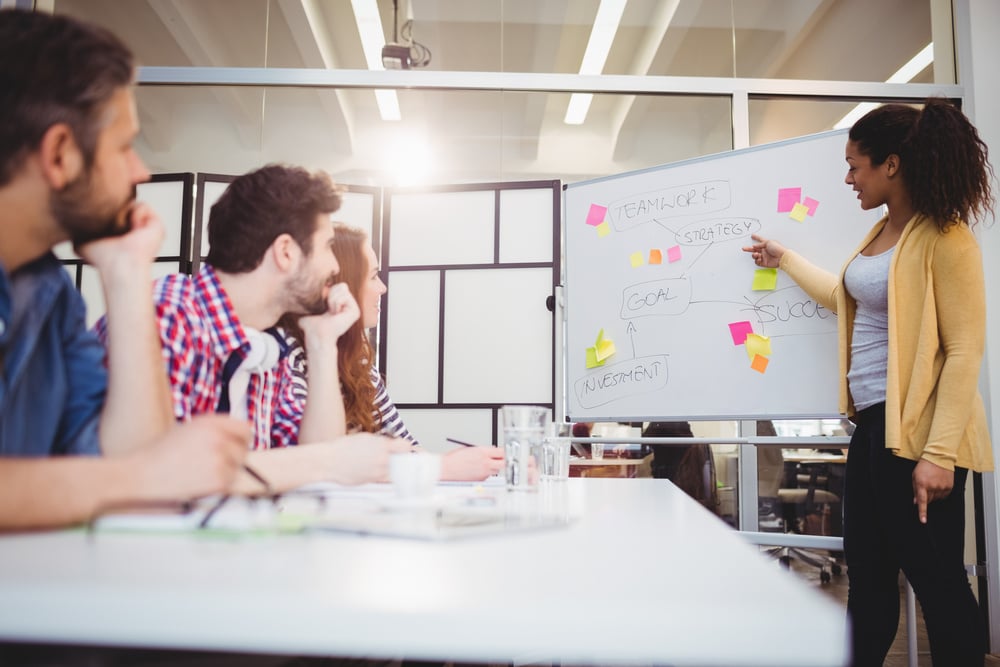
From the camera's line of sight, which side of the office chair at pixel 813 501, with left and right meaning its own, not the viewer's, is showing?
back

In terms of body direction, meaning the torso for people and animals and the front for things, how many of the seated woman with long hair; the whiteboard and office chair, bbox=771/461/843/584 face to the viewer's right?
1

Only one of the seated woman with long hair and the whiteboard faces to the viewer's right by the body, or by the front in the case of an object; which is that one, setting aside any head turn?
the seated woman with long hair

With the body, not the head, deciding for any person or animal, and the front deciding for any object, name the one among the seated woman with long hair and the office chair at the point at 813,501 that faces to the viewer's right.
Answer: the seated woman with long hair

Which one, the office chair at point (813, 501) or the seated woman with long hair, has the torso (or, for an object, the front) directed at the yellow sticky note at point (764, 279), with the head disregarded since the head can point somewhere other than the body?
the seated woman with long hair

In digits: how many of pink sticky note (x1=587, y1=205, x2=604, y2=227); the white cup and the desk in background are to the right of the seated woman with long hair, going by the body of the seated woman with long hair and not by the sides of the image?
1

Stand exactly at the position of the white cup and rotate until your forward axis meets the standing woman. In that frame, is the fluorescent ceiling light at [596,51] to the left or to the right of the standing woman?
left

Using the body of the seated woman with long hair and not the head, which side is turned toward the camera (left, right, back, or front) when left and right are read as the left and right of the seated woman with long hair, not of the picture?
right

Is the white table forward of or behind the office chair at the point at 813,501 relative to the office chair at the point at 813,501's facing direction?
behind

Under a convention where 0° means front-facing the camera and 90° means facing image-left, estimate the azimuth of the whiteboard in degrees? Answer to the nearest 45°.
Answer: approximately 45°

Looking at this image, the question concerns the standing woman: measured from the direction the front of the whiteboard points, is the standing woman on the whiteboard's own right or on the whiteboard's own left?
on the whiteboard's own left

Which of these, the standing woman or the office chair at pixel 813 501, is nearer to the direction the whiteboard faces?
the standing woman

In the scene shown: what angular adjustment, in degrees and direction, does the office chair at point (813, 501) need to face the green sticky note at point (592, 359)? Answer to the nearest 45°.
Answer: approximately 135° to its left
